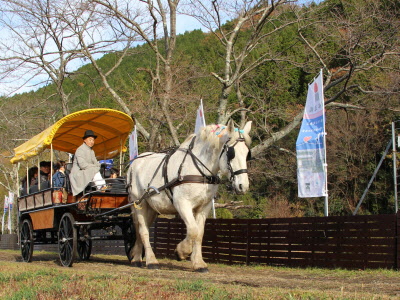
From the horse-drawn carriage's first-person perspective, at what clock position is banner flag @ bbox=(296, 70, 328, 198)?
The banner flag is roughly at 10 o'clock from the horse-drawn carriage.

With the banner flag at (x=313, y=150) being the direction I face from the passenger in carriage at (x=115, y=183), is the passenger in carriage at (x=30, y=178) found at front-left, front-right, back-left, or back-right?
back-left

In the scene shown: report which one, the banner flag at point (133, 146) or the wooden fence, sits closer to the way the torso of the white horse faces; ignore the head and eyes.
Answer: the wooden fence

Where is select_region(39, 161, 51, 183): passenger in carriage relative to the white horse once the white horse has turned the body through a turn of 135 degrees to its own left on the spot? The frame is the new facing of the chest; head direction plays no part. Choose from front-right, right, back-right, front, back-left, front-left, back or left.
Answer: front-left

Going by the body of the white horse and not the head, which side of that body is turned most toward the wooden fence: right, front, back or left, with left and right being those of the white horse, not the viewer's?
left

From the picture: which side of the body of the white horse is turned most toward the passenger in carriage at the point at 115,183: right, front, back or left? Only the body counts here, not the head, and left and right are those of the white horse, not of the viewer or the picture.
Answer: back

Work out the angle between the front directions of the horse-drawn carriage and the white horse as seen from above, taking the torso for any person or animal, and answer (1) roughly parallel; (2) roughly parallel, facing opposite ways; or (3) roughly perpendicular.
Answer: roughly parallel

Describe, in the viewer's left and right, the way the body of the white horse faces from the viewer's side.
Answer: facing the viewer and to the right of the viewer

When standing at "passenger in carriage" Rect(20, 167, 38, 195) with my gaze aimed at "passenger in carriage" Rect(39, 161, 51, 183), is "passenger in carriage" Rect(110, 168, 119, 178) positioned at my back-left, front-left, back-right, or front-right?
front-left

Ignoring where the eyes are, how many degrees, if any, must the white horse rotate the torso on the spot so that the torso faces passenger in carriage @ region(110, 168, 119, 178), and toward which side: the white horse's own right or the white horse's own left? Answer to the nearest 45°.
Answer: approximately 180°
